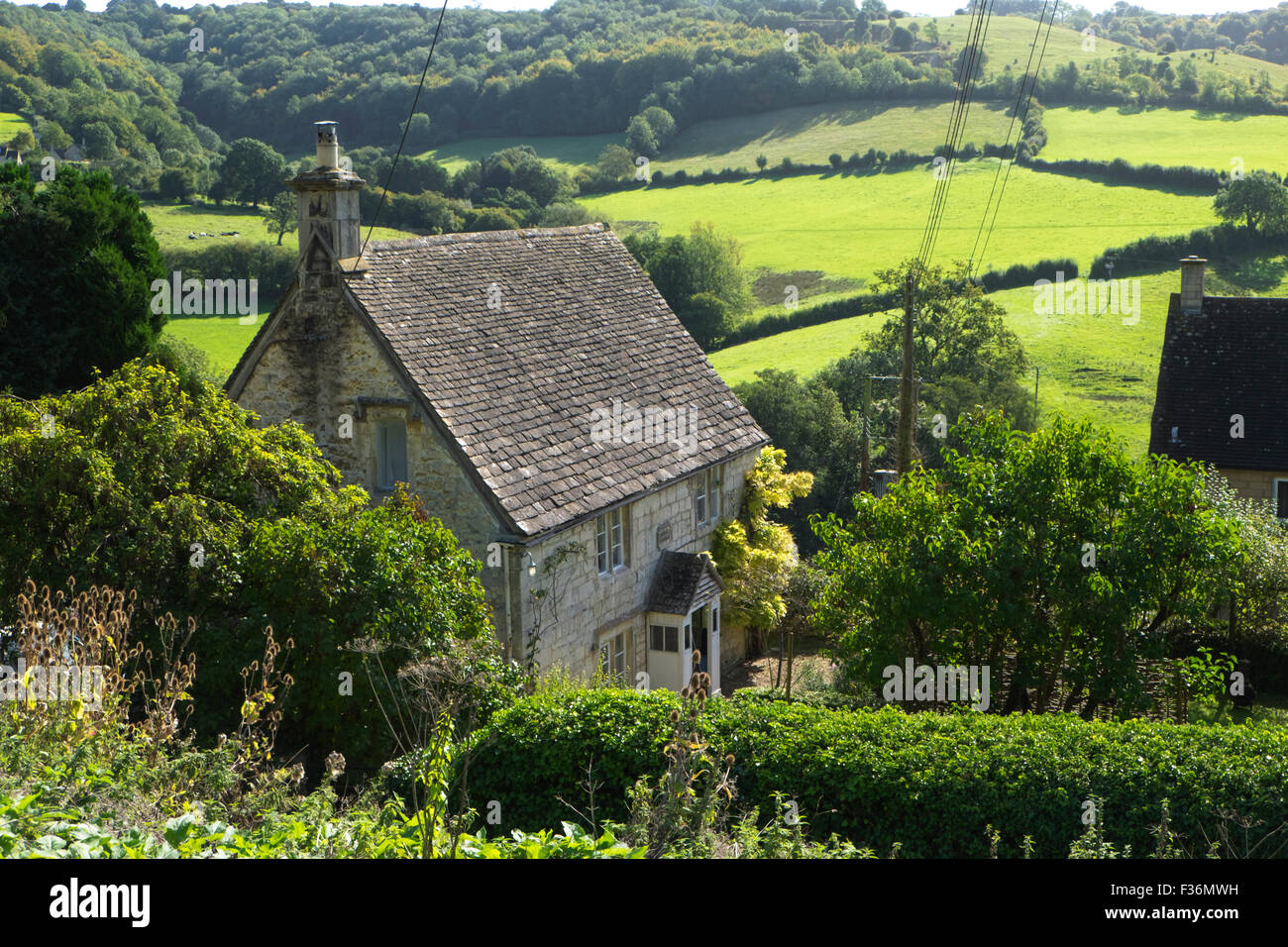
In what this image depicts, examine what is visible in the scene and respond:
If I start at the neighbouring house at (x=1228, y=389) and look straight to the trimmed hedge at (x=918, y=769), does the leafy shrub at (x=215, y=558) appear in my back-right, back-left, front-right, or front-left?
front-right

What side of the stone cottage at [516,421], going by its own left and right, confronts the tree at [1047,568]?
front

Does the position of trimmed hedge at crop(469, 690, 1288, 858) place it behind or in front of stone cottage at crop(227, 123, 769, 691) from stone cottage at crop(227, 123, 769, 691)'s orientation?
in front

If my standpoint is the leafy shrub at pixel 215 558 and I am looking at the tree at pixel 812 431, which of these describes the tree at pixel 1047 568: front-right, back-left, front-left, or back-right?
front-right

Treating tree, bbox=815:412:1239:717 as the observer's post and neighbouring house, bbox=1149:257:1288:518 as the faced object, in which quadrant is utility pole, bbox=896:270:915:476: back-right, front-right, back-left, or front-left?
front-left

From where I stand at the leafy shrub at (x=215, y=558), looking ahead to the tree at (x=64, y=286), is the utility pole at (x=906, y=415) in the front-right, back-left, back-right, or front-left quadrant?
front-right

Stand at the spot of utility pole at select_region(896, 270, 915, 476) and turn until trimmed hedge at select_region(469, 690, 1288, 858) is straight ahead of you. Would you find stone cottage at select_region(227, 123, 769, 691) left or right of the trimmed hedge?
right

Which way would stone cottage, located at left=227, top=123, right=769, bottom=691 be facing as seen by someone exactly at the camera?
facing the viewer and to the right of the viewer

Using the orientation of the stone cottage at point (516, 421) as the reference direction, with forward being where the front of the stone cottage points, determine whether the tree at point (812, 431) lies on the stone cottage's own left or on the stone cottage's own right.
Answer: on the stone cottage's own left

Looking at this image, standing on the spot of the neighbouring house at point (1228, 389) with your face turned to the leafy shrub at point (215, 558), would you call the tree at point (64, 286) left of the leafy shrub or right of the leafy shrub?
right

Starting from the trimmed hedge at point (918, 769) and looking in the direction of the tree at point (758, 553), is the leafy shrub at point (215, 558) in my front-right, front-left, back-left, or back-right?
front-left

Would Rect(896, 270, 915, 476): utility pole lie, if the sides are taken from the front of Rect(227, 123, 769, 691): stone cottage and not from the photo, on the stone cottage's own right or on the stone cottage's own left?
on the stone cottage's own left
